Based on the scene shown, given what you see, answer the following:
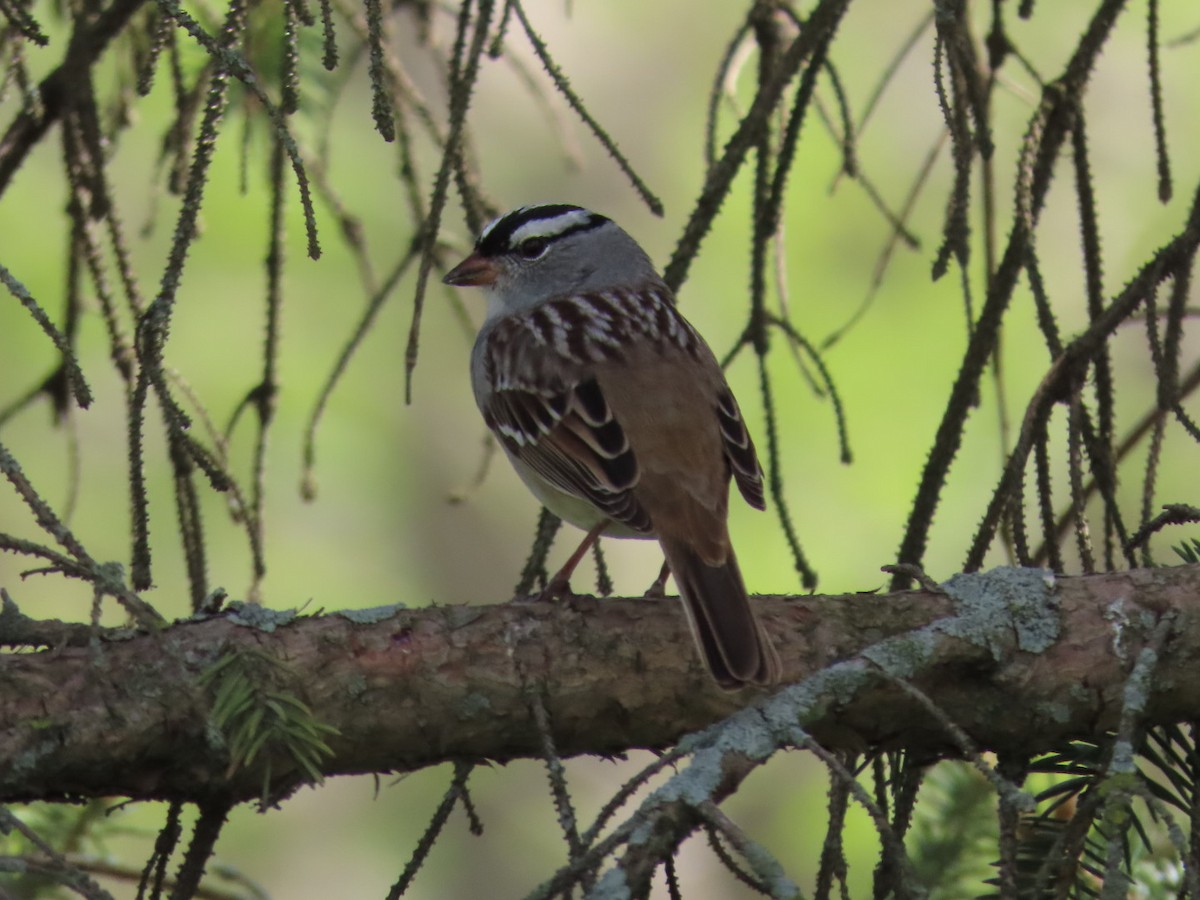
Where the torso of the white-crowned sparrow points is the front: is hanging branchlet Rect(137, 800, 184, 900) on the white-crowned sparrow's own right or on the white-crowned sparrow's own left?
on the white-crowned sparrow's own left

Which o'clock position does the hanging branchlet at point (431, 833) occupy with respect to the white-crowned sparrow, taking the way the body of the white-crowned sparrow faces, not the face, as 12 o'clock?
The hanging branchlet is roughly at 10 o'clock from the white-crowned sparrow.

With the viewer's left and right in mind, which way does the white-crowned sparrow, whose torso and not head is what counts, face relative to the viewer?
facing away from the viewer and to the left of the viewer
